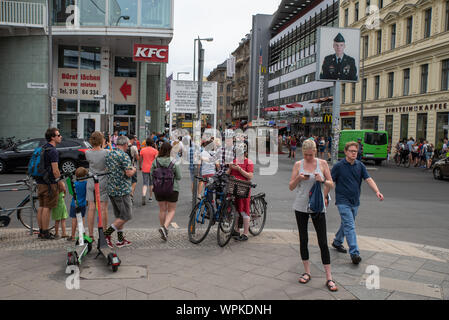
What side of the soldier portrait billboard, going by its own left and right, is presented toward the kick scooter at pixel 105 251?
front

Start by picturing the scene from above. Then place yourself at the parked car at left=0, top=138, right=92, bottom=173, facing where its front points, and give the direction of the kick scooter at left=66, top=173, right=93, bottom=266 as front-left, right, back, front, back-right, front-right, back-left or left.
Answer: left

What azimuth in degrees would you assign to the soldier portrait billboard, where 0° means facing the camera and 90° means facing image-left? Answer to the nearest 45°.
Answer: approximately 0°

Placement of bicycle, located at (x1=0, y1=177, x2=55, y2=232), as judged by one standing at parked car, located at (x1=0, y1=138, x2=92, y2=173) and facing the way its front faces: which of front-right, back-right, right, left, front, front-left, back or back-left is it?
left

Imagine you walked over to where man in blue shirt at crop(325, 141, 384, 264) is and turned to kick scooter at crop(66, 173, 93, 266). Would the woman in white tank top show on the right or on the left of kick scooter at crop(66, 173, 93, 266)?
left

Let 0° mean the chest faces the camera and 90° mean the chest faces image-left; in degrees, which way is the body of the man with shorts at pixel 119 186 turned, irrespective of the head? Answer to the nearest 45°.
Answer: approximately 225°

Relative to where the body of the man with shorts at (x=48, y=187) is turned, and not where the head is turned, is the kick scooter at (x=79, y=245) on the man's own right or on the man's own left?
on the man's own right

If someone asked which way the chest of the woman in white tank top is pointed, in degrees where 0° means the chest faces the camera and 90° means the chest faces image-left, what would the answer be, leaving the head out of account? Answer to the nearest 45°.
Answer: approximately 0°

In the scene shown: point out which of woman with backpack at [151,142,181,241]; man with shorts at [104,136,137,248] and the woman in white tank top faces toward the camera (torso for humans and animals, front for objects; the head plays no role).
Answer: the woman in white tank top

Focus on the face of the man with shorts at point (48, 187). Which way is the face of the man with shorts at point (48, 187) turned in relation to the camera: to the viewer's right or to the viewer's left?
to the viewer's right

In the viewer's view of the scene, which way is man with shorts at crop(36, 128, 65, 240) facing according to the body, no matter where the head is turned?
to the viewer's right

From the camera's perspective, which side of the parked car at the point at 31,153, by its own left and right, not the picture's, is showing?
left

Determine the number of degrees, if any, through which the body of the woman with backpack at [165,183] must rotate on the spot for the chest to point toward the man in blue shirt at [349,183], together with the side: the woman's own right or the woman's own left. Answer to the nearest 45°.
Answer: approximately 135° to the woman's own right
